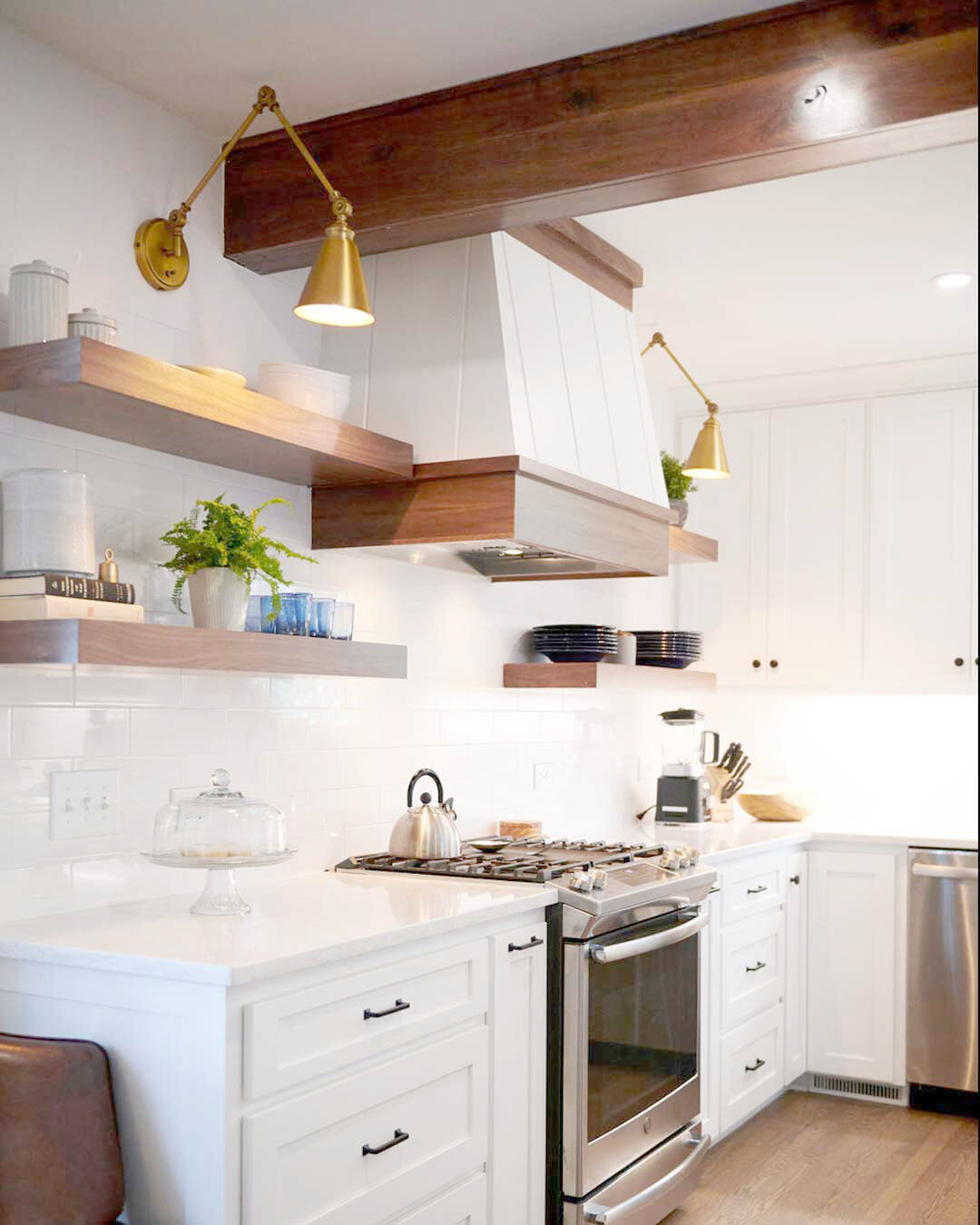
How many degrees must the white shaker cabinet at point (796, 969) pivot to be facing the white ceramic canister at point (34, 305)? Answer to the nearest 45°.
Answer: approximately 90° to its right

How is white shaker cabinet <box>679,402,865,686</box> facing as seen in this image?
toward the camera

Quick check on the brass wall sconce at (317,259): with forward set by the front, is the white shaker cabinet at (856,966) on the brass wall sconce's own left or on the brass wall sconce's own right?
on the brass wall sconce's own left

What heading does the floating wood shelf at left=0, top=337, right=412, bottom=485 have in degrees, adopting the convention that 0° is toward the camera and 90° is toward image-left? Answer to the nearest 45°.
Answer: approximately 315°

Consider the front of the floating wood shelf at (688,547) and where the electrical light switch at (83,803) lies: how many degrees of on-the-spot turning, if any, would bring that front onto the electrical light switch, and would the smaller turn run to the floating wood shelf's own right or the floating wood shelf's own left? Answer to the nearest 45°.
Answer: approximately 90° to the floating wood shelf's own right

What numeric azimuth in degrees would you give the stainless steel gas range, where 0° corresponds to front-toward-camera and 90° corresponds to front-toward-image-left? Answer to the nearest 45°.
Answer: approximately 315°

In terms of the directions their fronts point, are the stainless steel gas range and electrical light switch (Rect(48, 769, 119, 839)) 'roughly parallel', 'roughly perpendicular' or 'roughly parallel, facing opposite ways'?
roughly parallel

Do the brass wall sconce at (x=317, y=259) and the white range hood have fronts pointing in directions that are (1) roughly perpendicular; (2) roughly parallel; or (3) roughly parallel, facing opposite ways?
roughly parallel
